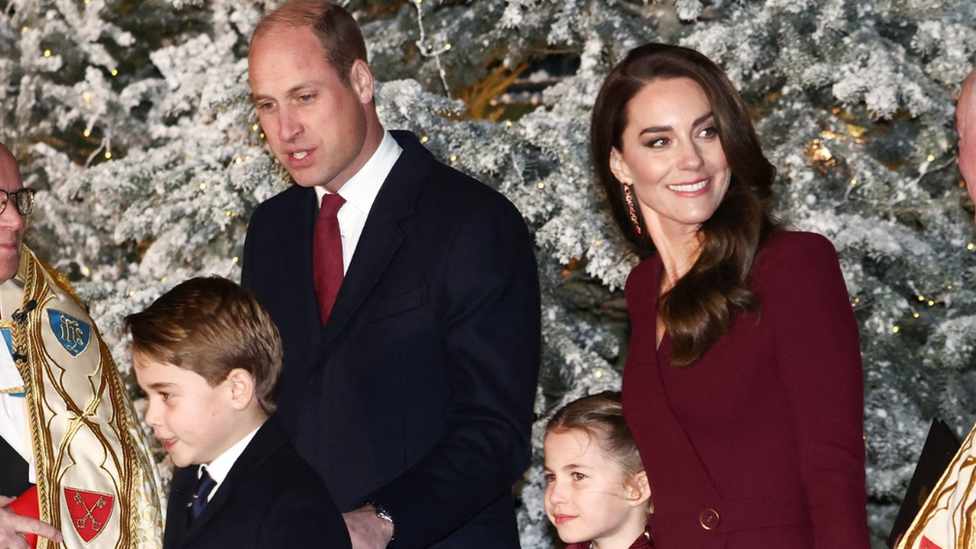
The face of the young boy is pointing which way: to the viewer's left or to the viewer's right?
to the viewer's left

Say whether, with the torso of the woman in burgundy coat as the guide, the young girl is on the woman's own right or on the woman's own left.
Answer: on the woman's own right

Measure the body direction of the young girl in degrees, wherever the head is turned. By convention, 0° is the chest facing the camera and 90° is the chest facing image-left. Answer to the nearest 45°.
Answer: approximately 45°

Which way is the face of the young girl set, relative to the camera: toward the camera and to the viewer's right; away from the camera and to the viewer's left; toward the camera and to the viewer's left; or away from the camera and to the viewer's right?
toward the camera and to the viewer's left

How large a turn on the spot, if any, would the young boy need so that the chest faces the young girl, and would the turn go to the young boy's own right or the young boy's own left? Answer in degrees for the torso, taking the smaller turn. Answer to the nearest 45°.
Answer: approximately 135° to the young boy's own left

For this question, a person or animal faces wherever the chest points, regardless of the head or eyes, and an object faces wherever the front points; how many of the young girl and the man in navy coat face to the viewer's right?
0
